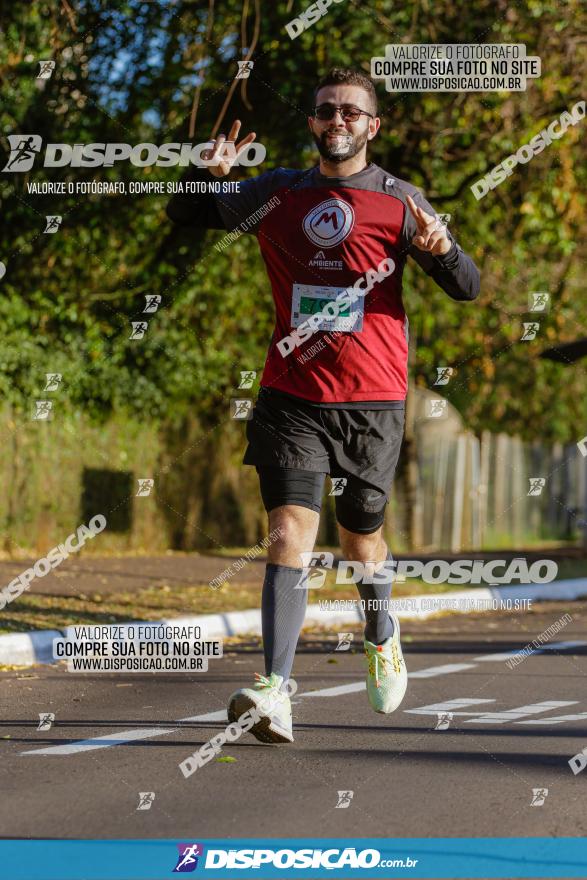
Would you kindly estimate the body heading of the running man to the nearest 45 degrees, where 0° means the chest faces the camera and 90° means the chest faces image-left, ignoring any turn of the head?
approximately 0°
